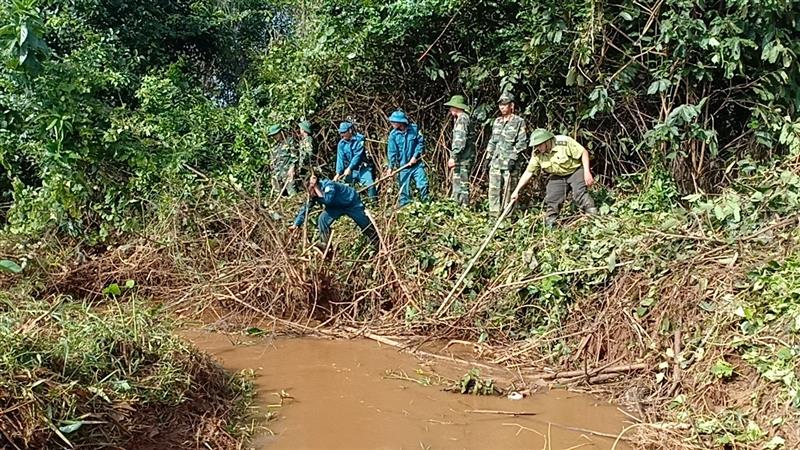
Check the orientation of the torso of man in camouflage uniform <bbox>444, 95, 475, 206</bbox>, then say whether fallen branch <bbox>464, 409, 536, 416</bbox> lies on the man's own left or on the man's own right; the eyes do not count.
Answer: on the man's own left

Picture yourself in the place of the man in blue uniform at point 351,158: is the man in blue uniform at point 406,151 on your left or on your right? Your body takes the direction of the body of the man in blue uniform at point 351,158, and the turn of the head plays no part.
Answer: on your left

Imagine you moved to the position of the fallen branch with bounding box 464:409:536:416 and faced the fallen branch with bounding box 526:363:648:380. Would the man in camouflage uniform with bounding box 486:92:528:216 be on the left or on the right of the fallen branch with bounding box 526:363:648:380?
left

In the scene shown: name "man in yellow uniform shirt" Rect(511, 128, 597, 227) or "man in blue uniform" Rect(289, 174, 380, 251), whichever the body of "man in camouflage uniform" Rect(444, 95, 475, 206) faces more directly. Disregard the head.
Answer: the man in blue uniform

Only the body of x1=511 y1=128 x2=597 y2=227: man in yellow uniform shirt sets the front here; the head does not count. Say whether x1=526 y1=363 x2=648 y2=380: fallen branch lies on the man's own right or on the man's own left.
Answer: on the man's own left

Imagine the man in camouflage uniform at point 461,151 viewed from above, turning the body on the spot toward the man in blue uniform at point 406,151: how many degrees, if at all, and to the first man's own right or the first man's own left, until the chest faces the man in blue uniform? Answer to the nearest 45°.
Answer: approximately 45° to the first man's own right

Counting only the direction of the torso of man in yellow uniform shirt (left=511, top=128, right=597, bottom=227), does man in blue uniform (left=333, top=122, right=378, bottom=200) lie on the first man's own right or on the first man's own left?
on the first man's own right
